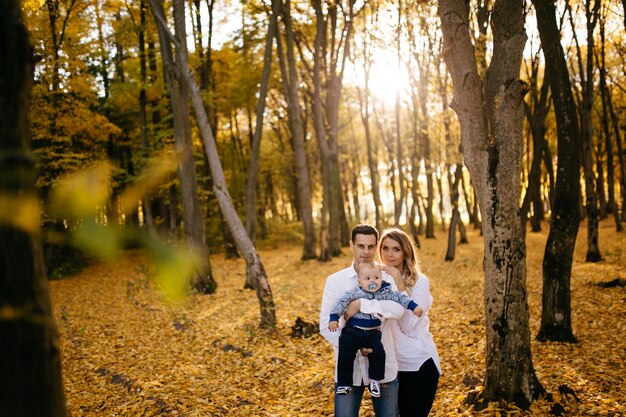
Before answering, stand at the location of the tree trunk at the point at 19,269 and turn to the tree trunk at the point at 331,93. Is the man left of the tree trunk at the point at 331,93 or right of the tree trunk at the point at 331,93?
right

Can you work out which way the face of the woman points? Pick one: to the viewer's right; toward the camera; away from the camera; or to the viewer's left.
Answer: toward the camera

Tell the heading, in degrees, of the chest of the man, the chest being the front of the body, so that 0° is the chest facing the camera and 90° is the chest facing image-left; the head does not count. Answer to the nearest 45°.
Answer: approximately 0°

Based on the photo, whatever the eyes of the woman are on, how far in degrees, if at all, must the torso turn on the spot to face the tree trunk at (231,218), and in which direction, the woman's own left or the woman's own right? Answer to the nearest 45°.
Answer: approximately 90° to the woman's own right

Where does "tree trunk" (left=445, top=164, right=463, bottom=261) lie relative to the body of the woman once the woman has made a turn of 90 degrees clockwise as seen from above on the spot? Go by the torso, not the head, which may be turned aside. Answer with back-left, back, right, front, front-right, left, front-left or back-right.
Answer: front-right

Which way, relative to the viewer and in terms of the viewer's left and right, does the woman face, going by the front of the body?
facing the viewer and to the left of the viewer

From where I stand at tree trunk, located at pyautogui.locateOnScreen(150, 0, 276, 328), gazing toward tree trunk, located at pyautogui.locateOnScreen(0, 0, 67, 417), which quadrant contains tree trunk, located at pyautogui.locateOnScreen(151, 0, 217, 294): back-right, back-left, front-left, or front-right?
back-right

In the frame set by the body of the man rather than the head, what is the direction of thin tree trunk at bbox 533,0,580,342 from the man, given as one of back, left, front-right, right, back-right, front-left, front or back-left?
back-left

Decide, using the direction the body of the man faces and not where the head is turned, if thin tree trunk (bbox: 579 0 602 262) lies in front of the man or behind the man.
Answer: behind

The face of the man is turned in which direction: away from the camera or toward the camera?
toward the camera

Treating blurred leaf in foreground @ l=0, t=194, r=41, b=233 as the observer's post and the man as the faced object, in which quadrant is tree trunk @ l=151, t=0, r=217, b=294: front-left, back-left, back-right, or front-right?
front-left

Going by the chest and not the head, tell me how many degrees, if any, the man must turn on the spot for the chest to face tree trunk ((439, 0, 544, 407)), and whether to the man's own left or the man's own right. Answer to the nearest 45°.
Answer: approximately 135° to the man's own left

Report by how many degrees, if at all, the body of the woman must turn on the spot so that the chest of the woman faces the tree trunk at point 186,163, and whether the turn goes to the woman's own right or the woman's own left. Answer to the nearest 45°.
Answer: approximately 90° to the woman's own right

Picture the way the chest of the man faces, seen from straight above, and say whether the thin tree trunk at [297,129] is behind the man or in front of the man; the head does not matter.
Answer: behind

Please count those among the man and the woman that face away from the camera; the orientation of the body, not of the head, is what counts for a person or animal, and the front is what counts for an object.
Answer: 0

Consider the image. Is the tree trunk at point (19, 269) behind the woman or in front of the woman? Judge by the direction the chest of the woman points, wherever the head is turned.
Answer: in front

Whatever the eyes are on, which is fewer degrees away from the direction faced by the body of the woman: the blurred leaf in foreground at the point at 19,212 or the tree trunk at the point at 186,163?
the blurred leaf in foreground
